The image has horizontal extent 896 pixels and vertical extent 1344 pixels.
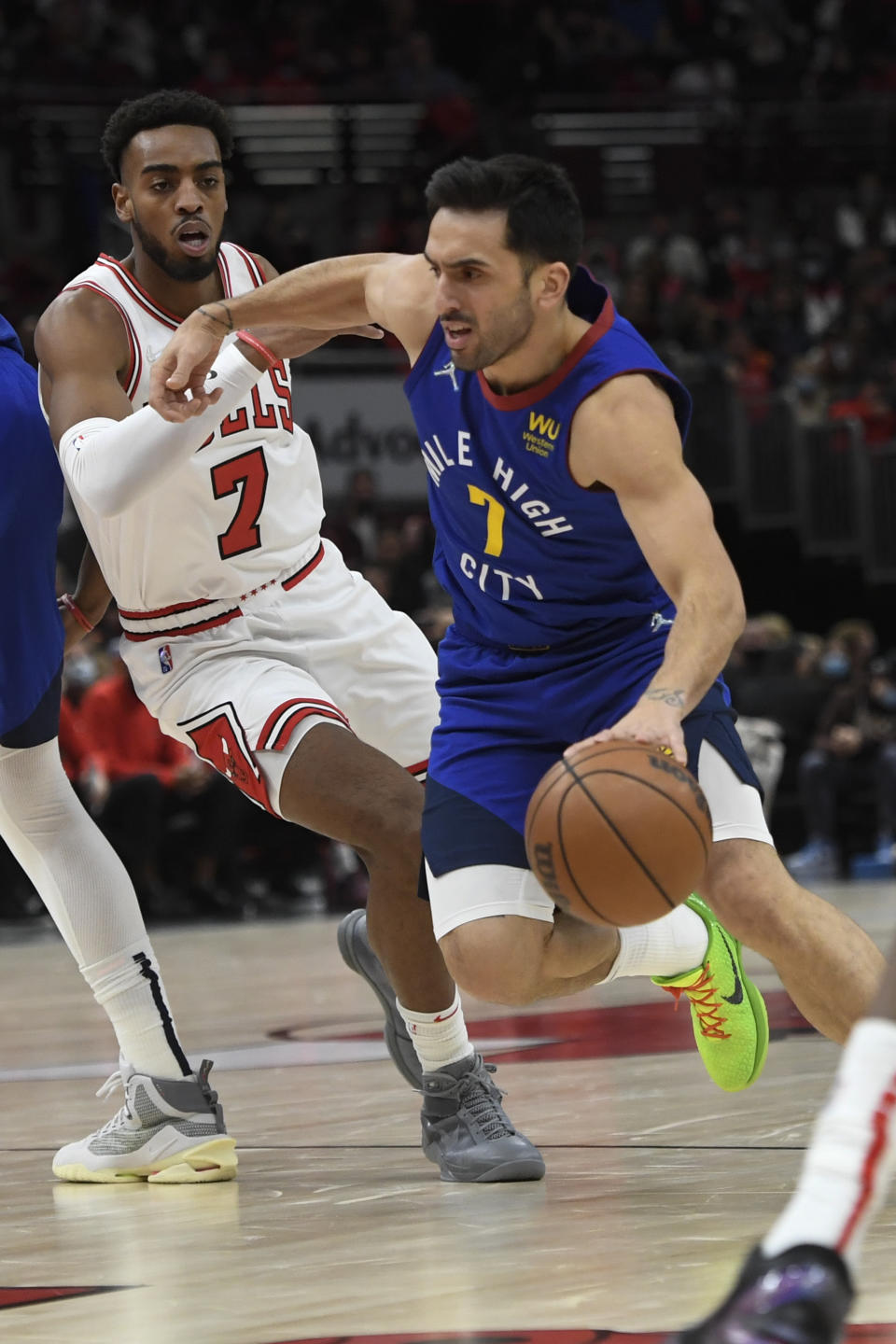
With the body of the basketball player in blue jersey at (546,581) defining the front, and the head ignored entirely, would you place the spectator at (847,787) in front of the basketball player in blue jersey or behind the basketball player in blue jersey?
behind

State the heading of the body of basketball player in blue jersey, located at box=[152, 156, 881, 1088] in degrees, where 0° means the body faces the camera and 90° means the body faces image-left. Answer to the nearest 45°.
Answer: approximately 45°

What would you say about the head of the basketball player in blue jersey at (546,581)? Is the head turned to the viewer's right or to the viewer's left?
to the viewer's left

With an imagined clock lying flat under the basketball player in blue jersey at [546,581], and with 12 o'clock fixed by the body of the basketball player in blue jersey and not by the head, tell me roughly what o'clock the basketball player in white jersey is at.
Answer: The basketball player in white jersey is roughly at 3 o'clock from the basketball player in blue jersey.
